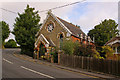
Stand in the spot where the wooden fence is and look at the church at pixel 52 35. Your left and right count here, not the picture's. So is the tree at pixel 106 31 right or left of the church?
right

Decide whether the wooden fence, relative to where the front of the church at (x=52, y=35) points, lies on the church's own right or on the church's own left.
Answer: on the church's own left

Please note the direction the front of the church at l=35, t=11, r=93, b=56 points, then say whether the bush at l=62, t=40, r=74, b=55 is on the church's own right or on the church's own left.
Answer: on the church's own left

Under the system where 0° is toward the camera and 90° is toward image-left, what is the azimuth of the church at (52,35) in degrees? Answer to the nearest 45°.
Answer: approximately 45°

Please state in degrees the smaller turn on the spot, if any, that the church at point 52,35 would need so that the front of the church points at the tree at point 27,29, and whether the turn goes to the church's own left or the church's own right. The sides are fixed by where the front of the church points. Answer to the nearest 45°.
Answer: approximately 90° to the church's own right

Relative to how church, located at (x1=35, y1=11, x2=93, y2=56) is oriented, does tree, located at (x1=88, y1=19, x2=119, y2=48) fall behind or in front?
behind
